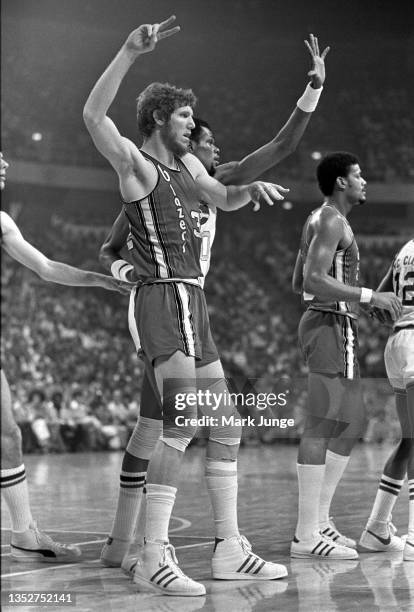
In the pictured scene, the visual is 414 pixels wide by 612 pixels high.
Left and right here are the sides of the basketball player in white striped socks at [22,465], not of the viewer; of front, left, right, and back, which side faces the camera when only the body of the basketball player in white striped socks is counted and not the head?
right

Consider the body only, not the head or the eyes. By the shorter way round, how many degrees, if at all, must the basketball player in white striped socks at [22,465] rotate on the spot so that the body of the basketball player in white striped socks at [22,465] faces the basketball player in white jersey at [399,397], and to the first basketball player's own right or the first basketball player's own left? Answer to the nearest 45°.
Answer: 0° — they already face them

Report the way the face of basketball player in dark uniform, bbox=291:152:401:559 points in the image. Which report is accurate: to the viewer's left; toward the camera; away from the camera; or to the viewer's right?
to the viewer's right

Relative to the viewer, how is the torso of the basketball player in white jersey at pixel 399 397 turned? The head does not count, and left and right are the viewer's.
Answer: facing away from the viewer and to the right of the viewer

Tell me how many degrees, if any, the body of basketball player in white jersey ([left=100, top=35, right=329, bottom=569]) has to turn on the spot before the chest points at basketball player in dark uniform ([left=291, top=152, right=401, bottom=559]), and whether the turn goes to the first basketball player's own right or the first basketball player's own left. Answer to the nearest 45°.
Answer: approximately 90° to the first basketball player's own left

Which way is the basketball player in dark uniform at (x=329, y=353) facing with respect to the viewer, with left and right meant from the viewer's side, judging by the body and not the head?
facing to the right of the viewer

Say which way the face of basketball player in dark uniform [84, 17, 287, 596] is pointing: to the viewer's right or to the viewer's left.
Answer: to the viewer's right

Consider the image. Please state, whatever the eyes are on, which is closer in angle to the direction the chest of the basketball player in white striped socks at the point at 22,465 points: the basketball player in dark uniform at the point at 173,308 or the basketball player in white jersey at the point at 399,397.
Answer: the basketball player in white jersey

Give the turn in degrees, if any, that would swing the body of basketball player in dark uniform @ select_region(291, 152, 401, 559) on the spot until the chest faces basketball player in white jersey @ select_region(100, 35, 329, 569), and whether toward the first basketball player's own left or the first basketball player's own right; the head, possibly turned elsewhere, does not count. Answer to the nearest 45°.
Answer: approximately 135° to the first basketball player's own right

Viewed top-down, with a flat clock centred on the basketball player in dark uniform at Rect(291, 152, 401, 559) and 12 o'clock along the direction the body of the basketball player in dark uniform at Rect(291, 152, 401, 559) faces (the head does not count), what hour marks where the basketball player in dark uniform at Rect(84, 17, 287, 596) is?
the basketball player in dark uniform at Rect(84, 17, 287, 596) is roughly at 4 o'clock from the basketball player in dark uniform at Rect(291, 152, 401, 559).

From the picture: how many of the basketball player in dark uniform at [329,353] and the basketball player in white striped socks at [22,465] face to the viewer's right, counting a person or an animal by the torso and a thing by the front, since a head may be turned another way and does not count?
2
